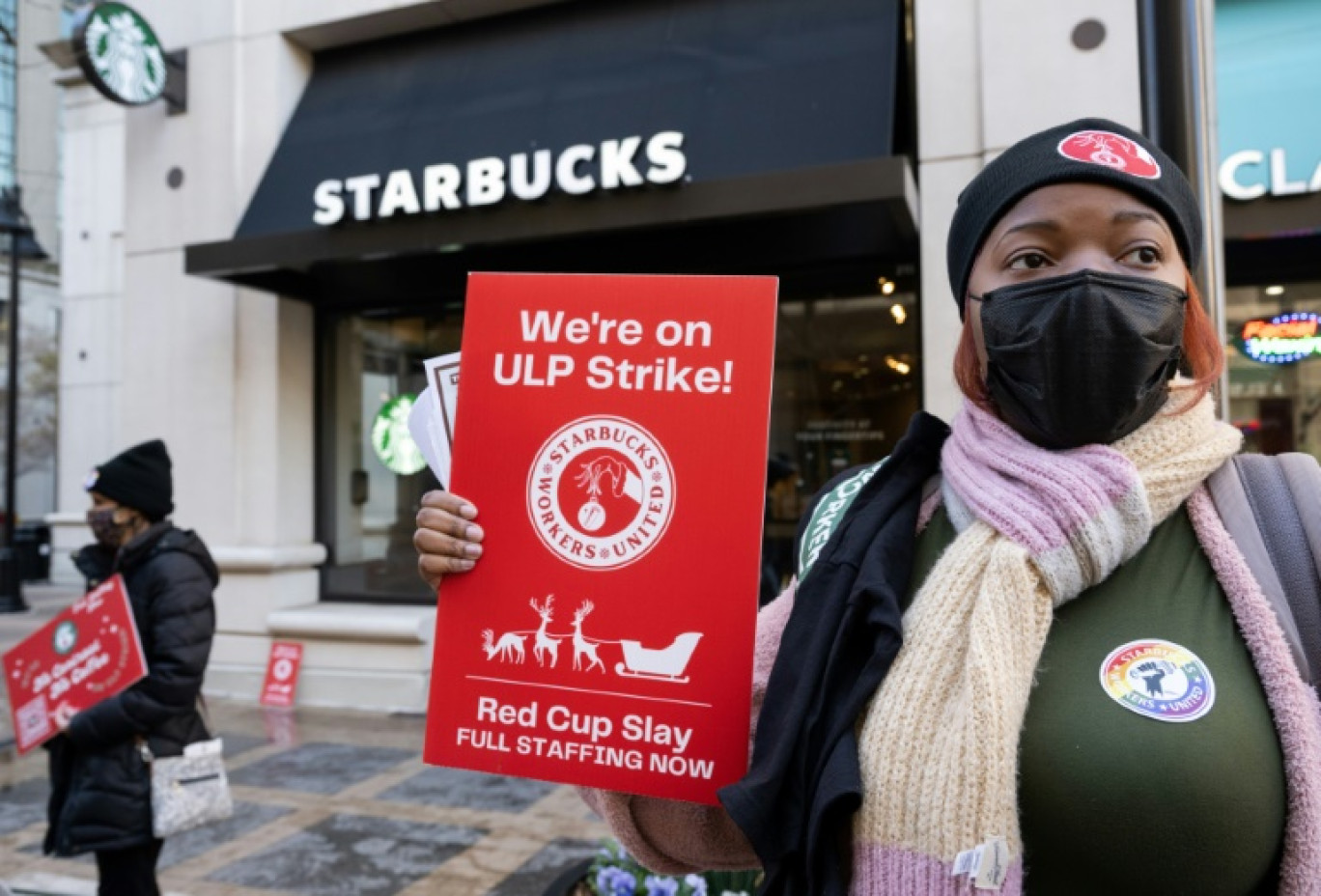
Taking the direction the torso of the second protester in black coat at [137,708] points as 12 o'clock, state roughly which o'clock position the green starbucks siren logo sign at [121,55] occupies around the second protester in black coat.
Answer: The green starbucks siren logo sign is roughly at 3 o'clock from the second protester in black coat.

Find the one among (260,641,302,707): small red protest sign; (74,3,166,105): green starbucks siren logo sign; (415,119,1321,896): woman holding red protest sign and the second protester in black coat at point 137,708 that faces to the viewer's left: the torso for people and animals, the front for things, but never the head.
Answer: the second protester in black coat

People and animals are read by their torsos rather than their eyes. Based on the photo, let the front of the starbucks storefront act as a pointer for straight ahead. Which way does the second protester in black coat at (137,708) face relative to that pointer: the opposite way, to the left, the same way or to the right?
to the right

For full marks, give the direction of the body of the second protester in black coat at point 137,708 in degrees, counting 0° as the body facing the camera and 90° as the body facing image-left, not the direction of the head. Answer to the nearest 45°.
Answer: approximately 90°

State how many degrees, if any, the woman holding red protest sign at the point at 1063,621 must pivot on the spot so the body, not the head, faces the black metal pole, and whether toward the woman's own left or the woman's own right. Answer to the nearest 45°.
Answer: approximately 135° to the woman's own right

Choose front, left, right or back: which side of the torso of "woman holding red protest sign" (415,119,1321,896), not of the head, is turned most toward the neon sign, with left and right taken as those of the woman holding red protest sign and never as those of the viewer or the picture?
back
